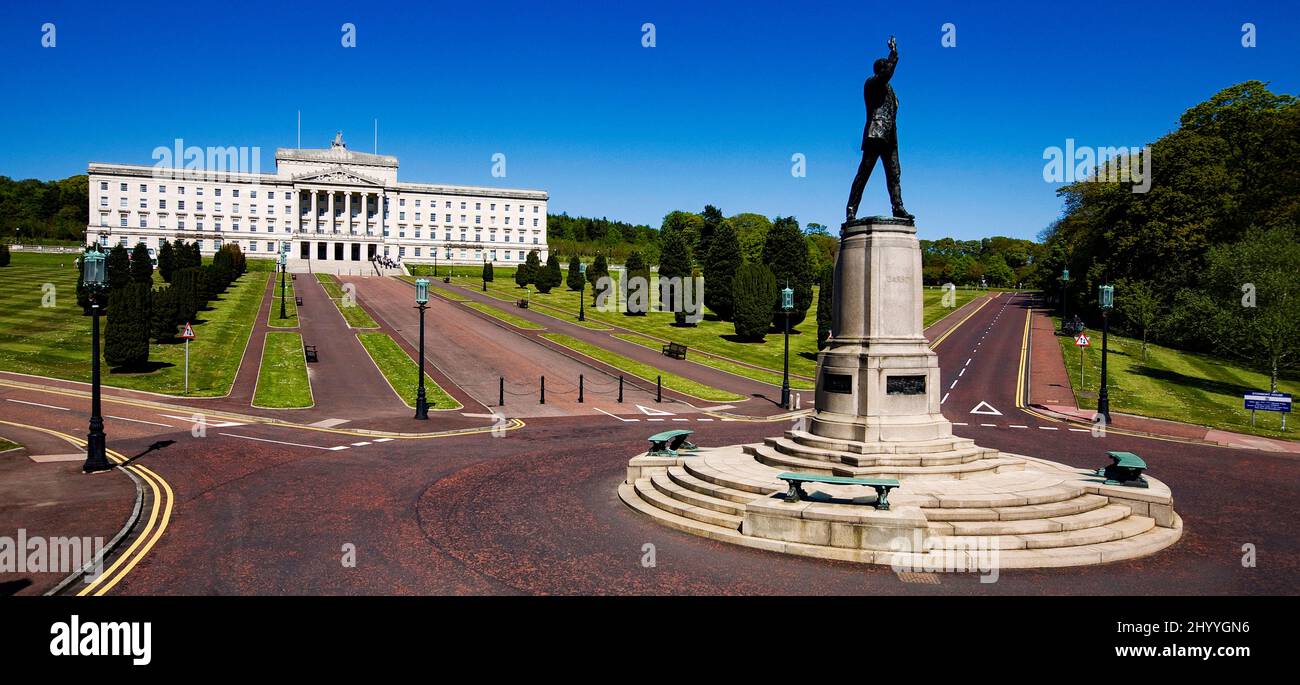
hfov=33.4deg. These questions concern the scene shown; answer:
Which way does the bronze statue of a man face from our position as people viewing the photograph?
facing the viewer and to the right of the viewer

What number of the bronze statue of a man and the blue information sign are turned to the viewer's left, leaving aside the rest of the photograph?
0

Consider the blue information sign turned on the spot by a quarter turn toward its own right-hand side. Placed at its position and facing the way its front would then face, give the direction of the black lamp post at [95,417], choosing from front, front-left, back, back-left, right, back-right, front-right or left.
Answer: front-left

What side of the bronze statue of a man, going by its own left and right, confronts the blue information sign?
left

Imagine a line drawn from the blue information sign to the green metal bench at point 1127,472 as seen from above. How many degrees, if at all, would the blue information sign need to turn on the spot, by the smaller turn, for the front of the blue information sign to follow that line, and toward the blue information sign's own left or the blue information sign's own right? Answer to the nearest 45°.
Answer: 0° — it already faces it

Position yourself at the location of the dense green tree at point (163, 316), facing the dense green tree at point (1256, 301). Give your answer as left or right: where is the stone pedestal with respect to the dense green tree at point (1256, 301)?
right

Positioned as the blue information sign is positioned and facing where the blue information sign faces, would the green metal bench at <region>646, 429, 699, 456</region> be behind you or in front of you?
in front

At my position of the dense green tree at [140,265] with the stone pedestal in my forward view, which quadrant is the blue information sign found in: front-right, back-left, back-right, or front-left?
front-left

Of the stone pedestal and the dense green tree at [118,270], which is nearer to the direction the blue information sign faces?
the stone pedestal

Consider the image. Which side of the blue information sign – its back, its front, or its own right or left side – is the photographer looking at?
front

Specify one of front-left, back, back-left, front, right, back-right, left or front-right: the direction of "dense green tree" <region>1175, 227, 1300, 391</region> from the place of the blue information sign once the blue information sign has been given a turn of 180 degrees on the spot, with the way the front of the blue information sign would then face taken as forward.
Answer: front
